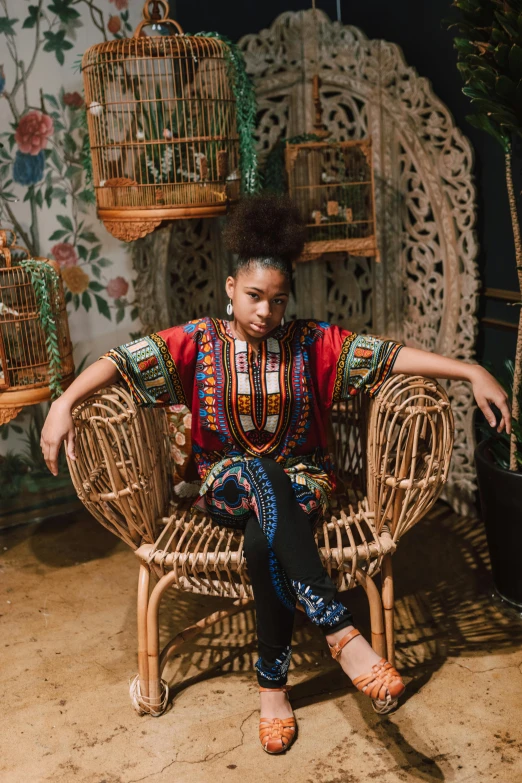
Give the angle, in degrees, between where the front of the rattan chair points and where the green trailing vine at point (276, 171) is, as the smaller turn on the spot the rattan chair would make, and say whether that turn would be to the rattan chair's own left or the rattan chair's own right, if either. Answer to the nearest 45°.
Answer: approximately 180°

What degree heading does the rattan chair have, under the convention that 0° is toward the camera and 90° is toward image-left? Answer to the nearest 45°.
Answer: approximately 0°

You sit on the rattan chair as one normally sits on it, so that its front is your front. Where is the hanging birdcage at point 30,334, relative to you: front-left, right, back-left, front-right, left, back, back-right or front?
back-right

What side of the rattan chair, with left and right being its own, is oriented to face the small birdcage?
back

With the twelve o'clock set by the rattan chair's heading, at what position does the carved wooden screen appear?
The carved wooden screen is roughly at 7 o'clock from the rattan chair.

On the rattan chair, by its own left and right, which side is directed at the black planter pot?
left

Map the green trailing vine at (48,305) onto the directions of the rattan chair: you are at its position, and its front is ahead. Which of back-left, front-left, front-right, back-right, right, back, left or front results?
back-right
